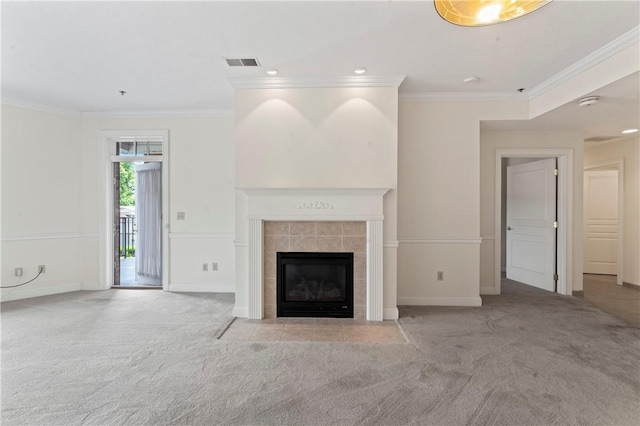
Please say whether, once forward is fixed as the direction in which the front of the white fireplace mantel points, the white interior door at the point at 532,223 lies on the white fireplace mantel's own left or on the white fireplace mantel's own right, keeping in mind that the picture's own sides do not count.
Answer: on the white fireplace mantel's own left

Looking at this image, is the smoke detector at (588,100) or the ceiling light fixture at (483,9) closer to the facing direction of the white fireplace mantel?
the ceiling light fixture

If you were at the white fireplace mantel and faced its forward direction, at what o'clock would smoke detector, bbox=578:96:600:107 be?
The smoke detector is roughly at 9 o'clock from the white fireplace mantel.

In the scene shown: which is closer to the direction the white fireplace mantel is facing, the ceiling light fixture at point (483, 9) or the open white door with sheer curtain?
the ceiling light fixture

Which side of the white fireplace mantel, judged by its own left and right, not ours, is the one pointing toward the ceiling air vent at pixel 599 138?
left

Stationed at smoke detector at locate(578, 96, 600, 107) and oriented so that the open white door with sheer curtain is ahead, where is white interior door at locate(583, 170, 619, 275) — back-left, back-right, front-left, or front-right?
back-right

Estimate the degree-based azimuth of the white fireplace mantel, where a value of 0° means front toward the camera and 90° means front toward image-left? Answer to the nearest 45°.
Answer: approximately 0°

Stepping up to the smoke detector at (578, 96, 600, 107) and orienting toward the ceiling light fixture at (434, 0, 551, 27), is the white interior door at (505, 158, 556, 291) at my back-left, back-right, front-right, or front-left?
back-right

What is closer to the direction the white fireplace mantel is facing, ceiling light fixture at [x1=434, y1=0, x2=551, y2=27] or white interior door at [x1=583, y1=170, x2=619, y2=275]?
the ceiling light fixture

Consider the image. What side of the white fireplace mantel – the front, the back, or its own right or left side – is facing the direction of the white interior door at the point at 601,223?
left
